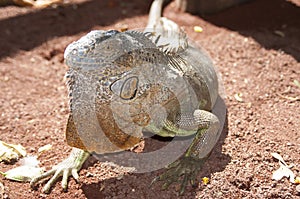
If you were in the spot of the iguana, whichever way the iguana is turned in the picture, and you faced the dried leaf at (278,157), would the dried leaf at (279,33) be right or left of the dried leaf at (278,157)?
left

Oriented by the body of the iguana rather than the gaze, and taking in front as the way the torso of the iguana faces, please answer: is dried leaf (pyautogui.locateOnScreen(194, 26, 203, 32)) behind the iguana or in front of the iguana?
behind

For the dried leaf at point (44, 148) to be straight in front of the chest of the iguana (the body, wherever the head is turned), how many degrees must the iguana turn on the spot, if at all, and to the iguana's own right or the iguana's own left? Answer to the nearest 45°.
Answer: approximately 90° to the iguana's own right

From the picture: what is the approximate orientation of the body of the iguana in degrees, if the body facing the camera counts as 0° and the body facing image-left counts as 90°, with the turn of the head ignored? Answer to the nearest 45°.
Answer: approximately 45°

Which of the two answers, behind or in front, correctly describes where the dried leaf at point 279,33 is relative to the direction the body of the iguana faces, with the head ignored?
behind

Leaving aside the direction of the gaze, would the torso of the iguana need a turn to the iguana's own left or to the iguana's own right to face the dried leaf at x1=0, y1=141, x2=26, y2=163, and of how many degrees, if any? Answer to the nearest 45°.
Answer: approximately 45° to the iguana's own right

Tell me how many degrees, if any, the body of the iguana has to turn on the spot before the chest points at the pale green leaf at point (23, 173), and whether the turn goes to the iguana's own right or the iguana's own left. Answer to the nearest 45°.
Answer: approximately 45° to the iguana's own right

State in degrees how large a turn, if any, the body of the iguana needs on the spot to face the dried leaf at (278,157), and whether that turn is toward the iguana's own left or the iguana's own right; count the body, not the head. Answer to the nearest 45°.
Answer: approximately 135° to the iguana's own left
